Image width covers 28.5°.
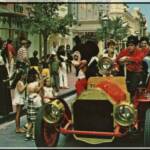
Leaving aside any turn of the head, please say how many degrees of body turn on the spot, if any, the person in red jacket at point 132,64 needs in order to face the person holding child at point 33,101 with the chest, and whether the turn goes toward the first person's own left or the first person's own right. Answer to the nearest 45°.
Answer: approximately 45° to the first person's own right

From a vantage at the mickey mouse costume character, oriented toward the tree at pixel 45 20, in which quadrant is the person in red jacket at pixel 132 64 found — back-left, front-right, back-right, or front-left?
back-right

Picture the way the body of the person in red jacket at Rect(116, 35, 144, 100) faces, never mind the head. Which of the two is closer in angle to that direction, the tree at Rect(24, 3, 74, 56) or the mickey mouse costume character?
the mickey mouse costume character

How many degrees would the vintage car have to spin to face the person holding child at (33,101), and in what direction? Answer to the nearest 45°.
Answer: approximately 90° to its right

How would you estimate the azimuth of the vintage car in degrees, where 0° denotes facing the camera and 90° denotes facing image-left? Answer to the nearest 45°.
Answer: approximately 45°

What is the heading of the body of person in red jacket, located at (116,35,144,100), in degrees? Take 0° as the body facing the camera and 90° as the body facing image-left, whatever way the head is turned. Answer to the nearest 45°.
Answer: approximately 45°

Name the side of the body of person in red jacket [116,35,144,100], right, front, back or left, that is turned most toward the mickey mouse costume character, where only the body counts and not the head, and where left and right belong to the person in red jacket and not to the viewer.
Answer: right
